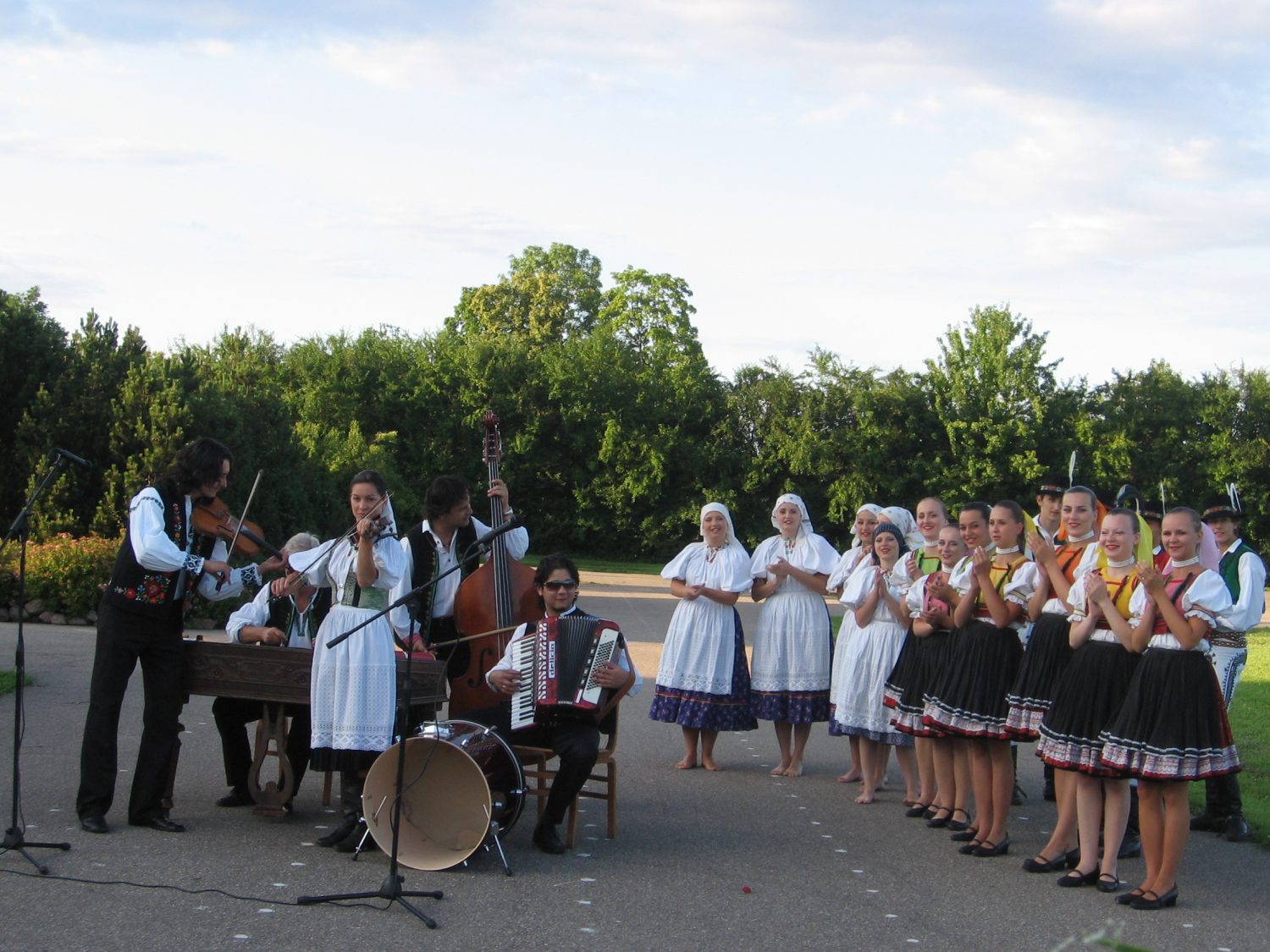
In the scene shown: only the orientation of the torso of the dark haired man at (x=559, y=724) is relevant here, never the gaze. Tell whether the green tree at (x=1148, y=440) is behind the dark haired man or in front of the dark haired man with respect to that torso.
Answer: behind

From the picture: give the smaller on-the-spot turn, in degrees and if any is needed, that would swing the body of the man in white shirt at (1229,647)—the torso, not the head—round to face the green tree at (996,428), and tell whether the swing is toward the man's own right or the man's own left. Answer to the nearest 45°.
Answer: approximately 135° to the man's own right

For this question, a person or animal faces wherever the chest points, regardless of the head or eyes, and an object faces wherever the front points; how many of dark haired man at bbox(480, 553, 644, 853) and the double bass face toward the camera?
2

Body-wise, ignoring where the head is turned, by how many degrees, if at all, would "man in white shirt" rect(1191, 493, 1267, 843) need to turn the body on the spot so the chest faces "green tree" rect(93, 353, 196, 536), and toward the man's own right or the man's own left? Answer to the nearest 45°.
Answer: approximately 90° to the man's own right

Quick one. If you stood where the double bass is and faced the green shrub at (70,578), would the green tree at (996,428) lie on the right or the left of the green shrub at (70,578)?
right

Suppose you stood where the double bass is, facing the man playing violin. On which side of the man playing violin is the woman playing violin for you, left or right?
left
